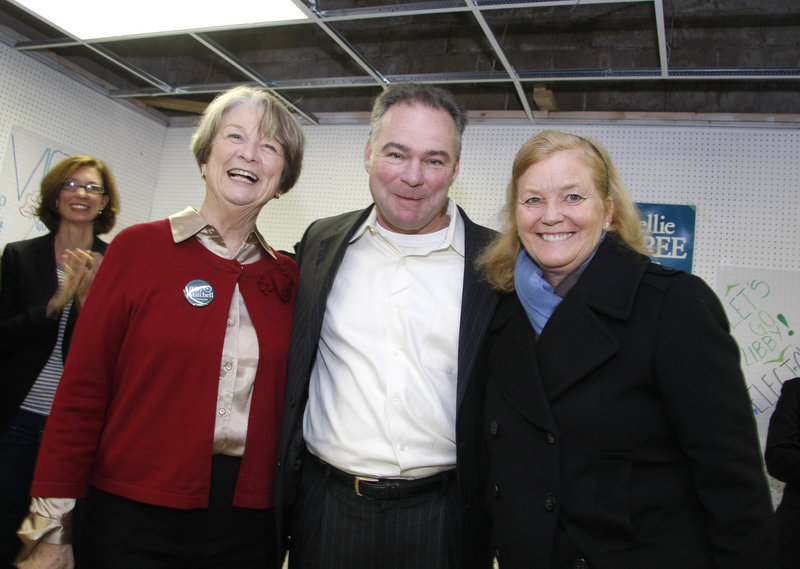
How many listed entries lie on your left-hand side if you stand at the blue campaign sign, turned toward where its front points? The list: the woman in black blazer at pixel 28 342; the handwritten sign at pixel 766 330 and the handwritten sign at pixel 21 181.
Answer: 1

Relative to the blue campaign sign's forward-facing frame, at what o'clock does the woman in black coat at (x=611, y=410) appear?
The woman in black coat is roughly at 12 o'clock from the blue campaign sign.

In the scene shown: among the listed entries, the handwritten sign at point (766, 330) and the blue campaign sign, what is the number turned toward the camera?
2

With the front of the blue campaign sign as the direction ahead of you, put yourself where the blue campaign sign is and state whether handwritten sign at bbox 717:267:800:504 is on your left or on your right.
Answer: on your left

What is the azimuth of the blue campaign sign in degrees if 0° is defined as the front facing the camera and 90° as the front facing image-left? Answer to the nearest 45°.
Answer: approximately 0°

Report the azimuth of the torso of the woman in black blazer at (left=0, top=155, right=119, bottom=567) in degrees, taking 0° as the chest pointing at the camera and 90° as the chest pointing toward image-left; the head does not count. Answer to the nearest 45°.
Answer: approximately 315°

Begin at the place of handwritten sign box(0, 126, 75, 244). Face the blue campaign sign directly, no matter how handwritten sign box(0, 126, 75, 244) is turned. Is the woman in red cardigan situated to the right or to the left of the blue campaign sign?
right

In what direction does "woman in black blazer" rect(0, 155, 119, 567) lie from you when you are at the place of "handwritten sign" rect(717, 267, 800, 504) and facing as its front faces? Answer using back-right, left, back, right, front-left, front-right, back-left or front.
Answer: front-right

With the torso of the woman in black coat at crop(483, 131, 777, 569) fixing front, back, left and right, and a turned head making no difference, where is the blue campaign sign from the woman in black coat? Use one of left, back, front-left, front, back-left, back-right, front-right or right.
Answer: back-right
